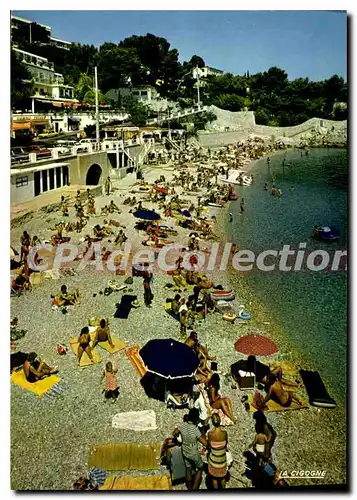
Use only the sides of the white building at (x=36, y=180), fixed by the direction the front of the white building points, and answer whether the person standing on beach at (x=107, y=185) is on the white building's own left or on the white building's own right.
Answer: on the white building's own left

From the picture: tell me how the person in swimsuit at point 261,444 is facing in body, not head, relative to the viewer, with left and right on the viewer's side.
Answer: facing away from the viewer

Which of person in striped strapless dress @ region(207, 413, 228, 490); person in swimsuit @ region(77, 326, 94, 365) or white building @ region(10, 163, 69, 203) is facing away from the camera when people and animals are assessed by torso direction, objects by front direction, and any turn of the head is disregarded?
person in striped strapless dress @ region(207, 413, 228, 490)

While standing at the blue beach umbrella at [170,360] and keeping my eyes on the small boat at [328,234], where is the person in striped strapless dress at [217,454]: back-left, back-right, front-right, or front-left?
back-right

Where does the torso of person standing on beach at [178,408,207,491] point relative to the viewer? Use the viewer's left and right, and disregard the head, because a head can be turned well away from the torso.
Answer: facing away from the viewer and to the right of the viewer
